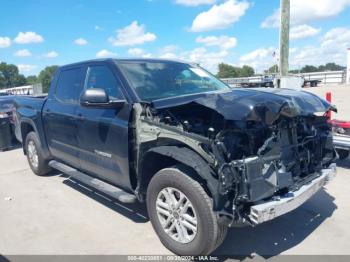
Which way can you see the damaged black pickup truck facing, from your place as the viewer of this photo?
facing the viewer and to the right of the viewer

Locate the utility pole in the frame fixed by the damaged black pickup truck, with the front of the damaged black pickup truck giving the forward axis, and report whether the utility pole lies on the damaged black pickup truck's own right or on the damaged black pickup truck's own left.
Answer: on the damaged black pickup truck's own left
